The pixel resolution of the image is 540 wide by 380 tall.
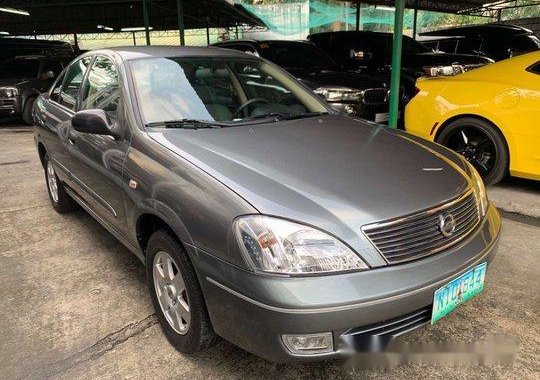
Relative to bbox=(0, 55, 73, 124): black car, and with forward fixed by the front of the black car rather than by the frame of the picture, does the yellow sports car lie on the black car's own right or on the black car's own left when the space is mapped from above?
on the black car's own left

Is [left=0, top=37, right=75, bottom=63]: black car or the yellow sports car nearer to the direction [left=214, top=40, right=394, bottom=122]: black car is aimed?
the yellow sports car

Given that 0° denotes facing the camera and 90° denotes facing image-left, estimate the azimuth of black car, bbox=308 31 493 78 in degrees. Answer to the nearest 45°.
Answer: approximately 315°

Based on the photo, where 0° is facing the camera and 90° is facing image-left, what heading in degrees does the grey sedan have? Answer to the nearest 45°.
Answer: approximately 315°

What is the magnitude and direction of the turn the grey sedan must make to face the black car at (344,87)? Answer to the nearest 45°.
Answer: approximately 135° to its left

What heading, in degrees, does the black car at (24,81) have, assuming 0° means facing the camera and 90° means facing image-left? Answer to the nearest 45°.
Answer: approximately 45°
